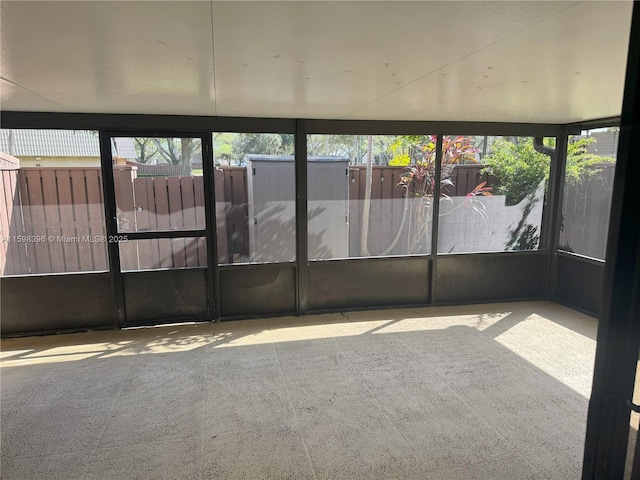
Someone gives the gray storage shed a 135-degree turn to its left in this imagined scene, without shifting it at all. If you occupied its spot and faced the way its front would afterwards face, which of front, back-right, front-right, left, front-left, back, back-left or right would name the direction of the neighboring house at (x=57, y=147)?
back-left

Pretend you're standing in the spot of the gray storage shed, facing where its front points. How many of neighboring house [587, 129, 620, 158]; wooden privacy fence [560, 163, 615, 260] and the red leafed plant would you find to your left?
3

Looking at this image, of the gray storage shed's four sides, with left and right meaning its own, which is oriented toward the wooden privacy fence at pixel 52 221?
right

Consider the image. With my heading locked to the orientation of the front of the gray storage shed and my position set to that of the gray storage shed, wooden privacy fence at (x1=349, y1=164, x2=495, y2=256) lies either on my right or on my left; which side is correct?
on my left

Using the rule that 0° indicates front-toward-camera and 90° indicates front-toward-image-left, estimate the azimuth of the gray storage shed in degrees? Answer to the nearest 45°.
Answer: approximately 0°

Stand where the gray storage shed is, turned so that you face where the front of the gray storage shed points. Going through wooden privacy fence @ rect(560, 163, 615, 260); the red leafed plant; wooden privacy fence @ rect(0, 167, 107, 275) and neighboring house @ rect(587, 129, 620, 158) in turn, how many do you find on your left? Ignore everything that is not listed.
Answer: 3

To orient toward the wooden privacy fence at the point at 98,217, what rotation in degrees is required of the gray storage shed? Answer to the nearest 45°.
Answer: approximately 90° to its right

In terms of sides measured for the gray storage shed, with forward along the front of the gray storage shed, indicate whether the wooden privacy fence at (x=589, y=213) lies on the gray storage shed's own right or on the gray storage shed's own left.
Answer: on the gray storage shed's own left

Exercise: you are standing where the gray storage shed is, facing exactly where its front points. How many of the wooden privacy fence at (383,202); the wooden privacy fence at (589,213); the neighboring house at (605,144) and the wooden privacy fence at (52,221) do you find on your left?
3
